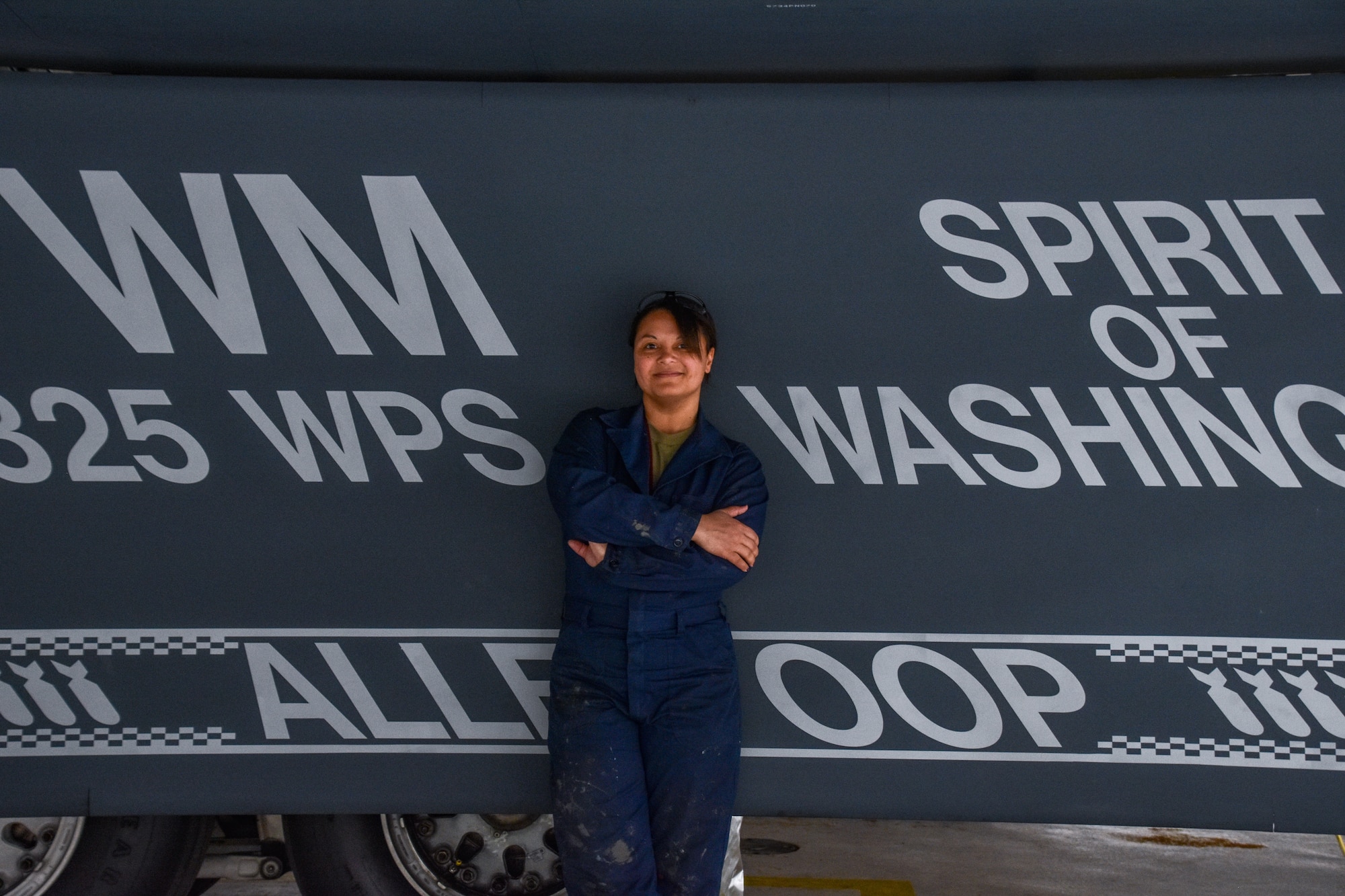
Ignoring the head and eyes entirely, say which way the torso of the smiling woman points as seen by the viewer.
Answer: toward the camera
